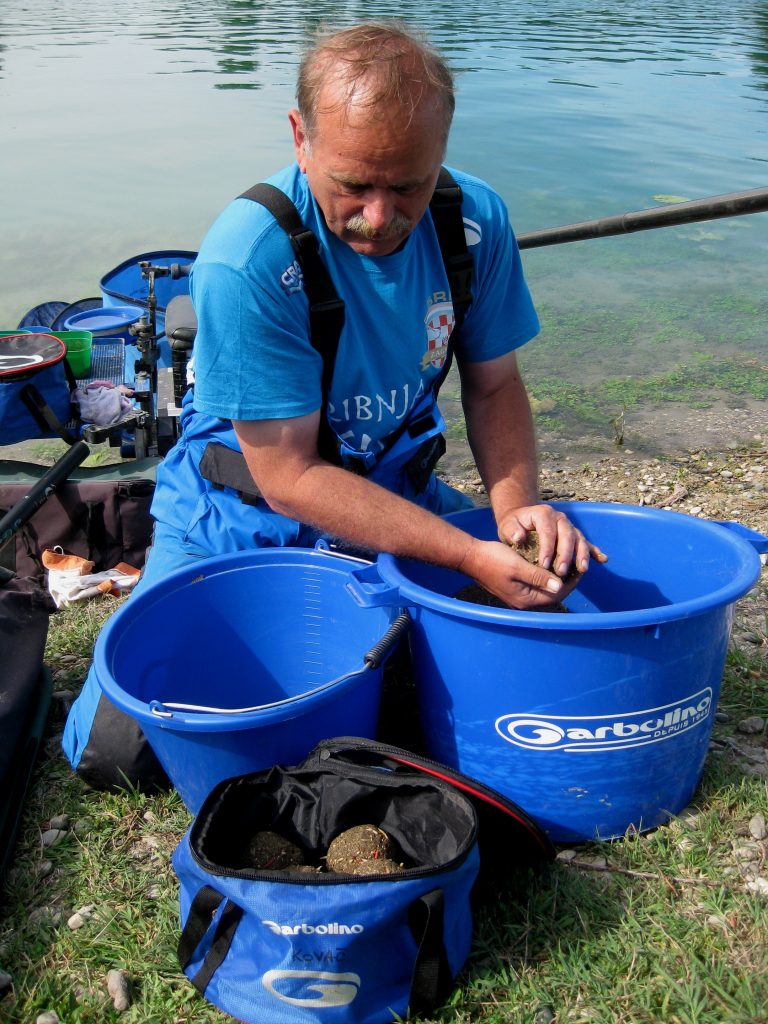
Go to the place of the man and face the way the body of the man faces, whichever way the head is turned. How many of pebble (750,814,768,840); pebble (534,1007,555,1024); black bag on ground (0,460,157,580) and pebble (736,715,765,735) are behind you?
1

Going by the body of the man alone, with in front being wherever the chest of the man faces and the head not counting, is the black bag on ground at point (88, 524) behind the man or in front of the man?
behind

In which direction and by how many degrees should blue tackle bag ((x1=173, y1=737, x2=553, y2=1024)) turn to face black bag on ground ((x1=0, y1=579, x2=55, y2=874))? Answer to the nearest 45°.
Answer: approximately 135° to its right

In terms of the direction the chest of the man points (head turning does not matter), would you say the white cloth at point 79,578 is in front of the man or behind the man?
behind

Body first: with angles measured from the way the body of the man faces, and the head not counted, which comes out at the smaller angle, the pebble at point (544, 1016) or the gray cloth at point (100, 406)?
the pebble

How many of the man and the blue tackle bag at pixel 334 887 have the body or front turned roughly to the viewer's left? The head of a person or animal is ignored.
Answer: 0

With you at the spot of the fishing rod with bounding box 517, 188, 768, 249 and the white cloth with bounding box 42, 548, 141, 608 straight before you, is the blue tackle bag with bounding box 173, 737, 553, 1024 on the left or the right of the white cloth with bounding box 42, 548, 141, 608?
left
